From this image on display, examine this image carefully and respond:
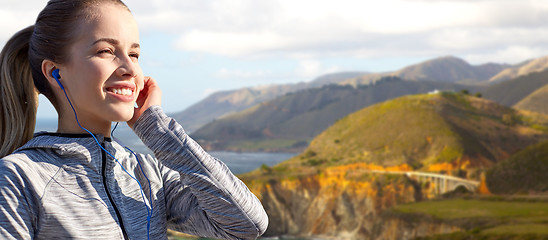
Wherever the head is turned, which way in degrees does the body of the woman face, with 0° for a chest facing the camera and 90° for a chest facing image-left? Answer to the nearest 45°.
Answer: approximately 315°
